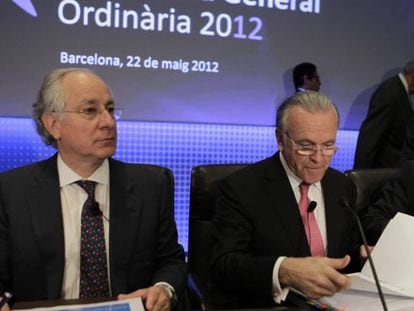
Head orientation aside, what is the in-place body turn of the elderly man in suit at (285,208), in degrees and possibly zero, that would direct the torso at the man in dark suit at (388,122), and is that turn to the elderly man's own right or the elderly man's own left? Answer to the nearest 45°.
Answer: approximately 135° to the elderly man's own left

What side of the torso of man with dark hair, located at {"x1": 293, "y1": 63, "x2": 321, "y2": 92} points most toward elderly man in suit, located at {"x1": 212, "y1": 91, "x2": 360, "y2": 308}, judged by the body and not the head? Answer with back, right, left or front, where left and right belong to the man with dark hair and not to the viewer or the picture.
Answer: right

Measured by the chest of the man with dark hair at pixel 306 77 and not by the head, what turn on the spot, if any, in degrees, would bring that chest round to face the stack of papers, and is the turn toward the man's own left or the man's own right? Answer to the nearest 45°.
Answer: approximately 90° to the man's own right

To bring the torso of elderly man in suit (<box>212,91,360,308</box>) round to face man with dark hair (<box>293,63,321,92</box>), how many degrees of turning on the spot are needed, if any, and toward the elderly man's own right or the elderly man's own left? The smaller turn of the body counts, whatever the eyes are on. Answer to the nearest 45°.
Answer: approximately 135° to the elderly man's own left

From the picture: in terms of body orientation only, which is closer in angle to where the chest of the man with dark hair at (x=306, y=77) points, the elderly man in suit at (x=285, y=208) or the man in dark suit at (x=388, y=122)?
the man in dark suit

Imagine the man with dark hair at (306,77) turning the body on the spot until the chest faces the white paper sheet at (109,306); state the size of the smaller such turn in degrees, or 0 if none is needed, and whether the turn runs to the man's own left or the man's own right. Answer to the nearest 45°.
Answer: approximately 90° to the man's own right

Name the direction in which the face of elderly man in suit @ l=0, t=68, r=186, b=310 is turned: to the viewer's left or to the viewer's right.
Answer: to the viewer's right

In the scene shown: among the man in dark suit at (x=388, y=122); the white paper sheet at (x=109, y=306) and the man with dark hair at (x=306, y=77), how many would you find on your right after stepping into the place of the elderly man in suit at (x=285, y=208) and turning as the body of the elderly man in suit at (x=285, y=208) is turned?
1

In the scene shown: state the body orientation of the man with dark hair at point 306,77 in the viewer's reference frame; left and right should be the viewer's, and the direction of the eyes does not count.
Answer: facing to the right of the viewer
